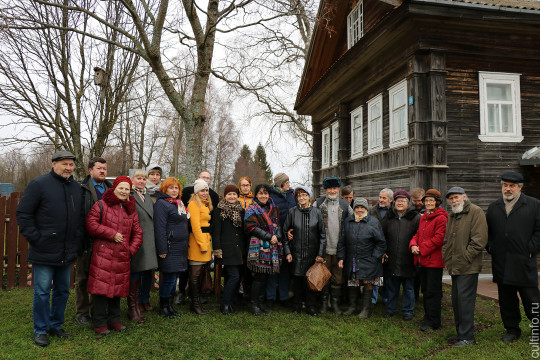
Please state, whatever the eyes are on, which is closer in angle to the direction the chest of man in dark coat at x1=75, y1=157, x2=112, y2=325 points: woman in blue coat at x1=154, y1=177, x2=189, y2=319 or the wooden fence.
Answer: the woman in blue coat

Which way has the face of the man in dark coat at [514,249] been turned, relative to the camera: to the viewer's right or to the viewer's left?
to the viewer's left

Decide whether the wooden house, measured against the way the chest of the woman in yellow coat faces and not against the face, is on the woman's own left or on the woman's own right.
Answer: on the woman's own left

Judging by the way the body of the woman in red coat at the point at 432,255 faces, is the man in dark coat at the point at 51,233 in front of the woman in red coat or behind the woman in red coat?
in front

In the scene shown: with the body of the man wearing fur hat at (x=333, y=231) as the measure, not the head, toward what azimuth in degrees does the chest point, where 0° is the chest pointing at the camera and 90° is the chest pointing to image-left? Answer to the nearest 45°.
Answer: approximately 0°

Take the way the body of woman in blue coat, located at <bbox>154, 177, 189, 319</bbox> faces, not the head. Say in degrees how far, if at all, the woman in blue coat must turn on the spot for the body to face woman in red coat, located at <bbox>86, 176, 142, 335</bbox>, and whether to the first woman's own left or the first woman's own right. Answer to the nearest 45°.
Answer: approximately 90° to the first woman's own right

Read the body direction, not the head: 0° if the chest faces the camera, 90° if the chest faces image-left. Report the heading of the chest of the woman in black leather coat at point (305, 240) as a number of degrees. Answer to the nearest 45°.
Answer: approximately 0°

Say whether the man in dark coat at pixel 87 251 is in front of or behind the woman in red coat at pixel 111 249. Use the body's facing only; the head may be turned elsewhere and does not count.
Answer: behind

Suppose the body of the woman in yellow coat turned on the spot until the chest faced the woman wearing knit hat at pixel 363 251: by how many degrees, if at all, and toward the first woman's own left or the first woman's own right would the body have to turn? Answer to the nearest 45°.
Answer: approximately 45° to the first woman's own left

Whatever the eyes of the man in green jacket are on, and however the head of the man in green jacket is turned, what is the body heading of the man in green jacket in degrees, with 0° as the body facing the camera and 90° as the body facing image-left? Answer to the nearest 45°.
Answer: approximately 45°

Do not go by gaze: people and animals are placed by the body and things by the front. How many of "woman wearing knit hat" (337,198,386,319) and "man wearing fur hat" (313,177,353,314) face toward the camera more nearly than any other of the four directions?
2

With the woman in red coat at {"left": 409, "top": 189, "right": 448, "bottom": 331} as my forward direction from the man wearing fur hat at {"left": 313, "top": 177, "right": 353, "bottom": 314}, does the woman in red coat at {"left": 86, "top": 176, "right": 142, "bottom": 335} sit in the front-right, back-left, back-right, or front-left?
back-right
